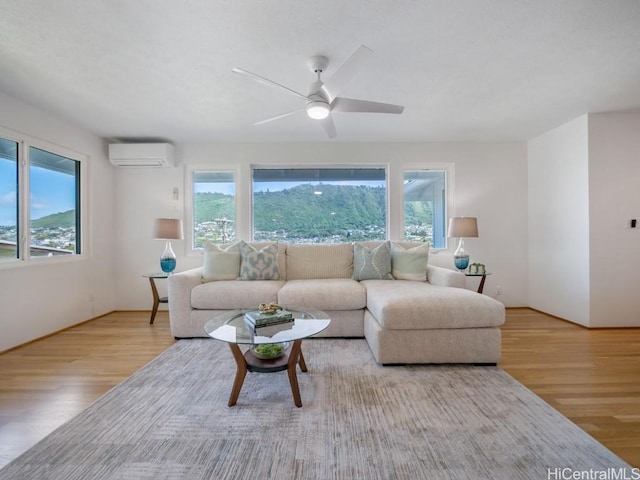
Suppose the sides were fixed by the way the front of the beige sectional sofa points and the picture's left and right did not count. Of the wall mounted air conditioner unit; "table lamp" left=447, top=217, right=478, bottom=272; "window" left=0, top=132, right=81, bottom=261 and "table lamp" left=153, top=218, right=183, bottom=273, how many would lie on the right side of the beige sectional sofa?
3

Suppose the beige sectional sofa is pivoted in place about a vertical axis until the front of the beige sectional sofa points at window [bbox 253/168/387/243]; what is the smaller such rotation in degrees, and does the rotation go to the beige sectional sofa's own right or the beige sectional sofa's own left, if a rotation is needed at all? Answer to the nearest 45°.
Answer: approximately 180°

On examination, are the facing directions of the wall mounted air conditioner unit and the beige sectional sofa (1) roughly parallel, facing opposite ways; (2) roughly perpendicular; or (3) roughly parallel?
roughly parallel

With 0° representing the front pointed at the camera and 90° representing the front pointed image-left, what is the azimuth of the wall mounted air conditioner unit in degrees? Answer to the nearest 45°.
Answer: approximately 45°

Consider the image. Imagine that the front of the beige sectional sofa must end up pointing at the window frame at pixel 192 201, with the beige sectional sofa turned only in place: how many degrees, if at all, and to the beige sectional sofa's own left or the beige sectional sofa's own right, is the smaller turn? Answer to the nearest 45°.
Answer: approximately 135° to the beige sectional sofa's own right

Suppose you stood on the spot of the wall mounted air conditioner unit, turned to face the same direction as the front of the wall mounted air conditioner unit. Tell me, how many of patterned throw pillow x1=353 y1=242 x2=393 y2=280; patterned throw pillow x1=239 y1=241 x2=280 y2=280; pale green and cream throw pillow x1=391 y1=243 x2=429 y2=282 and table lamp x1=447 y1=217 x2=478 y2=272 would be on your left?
4

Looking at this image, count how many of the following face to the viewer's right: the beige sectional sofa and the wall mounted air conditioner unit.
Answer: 0

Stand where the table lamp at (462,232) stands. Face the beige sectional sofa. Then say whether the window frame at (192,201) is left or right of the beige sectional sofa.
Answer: right

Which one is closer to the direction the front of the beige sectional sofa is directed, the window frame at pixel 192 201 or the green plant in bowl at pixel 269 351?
the green plant in bowl

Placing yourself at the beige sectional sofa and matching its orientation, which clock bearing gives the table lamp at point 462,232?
The table lamp is roughly at 8 o'clock from the beige sectional sofa.

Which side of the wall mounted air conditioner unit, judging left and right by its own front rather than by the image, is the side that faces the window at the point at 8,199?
front

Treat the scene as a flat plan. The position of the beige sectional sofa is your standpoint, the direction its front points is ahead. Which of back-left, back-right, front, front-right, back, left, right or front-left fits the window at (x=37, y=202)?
right

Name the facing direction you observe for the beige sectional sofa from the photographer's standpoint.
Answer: facing the viewer

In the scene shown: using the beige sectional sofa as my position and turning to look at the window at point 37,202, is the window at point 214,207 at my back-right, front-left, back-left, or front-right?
front-right
